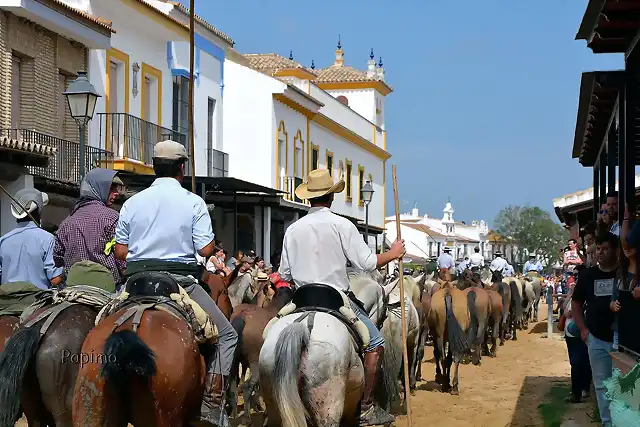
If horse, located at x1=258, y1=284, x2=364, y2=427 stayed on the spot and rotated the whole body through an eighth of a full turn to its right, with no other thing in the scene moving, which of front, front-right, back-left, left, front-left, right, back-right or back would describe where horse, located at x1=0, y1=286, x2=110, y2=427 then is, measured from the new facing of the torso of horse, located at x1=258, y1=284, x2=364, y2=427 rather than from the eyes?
back-left

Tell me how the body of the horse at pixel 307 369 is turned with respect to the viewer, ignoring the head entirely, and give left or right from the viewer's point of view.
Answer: facing away from the viewer

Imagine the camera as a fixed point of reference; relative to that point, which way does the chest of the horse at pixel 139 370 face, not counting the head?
away from the camera

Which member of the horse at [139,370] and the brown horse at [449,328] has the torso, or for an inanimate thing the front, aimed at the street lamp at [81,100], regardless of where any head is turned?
the horse

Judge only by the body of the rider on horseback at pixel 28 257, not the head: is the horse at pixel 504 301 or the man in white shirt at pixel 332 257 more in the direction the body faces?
the horse

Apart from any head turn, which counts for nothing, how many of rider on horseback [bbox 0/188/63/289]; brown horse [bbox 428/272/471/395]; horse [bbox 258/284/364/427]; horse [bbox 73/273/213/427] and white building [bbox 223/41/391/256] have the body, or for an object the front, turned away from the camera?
4

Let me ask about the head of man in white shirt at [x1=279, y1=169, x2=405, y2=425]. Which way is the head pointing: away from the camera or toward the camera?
away from the camera

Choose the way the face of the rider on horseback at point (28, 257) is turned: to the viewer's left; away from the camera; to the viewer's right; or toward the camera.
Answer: away from the camera

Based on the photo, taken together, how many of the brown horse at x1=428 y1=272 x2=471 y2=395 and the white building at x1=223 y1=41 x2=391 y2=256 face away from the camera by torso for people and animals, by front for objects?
1

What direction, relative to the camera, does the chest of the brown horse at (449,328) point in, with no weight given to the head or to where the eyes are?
away from the camera

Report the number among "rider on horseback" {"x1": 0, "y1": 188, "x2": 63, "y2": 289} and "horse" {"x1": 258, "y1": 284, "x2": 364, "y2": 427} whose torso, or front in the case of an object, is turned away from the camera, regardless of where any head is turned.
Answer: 2

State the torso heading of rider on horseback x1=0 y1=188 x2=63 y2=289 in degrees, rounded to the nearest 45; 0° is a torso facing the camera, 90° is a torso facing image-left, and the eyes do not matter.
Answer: approximately 180°

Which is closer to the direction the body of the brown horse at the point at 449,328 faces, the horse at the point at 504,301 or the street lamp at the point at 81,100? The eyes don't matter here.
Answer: the horse

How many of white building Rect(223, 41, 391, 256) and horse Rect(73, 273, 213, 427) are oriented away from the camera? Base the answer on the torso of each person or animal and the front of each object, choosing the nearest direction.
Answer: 1
